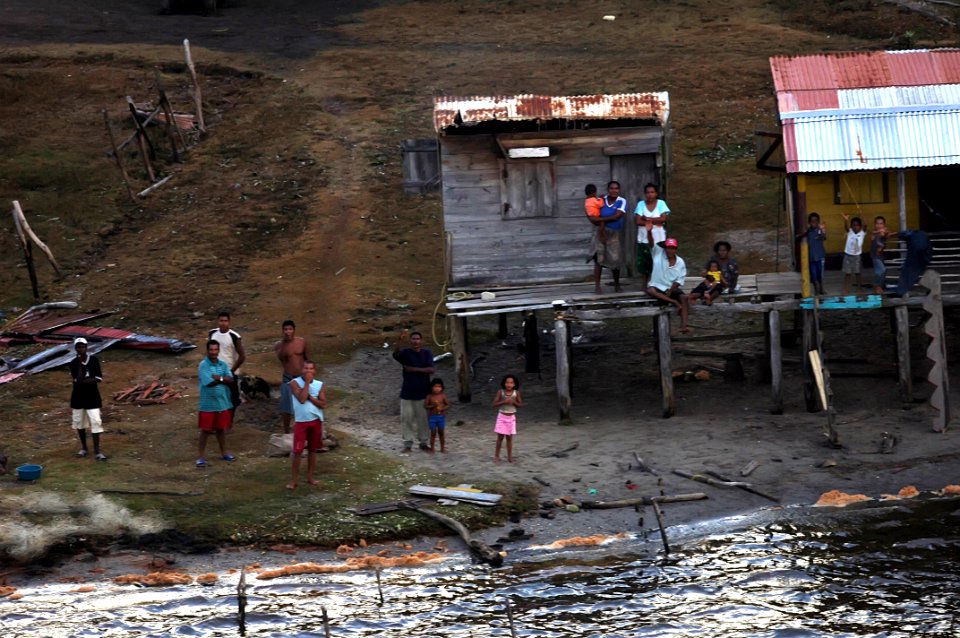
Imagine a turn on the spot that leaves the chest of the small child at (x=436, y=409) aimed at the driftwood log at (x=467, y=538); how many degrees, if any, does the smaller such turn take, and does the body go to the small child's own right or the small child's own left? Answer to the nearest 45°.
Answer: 0° — they already face it

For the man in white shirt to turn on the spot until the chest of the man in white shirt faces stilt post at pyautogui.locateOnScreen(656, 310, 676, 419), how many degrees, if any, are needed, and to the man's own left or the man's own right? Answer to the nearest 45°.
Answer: approximately 90° to the man's own left

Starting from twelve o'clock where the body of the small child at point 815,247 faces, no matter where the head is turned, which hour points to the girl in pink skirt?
The girl in pink skirt is roughly at 2 o'clock from the small child.

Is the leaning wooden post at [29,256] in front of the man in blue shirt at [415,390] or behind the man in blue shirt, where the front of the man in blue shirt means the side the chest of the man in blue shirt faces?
behind

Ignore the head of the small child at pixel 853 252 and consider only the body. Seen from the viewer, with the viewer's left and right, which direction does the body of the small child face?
facing the viewer

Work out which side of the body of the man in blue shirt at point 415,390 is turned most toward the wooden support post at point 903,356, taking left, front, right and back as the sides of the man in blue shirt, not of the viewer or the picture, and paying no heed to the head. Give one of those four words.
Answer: left

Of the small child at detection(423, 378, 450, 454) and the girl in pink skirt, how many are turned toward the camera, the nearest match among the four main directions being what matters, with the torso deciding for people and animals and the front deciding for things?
2

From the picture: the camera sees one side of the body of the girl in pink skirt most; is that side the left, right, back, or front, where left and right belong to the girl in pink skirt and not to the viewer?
front
